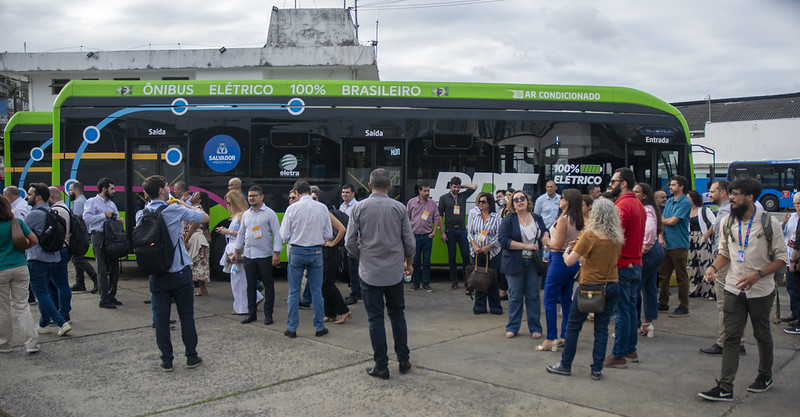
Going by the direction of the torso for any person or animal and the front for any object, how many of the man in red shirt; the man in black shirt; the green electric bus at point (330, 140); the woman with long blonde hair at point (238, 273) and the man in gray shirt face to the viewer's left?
2

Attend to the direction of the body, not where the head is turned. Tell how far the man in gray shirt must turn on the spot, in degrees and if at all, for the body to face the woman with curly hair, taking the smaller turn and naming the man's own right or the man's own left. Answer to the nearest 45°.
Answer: approximately 90° to the man's own right

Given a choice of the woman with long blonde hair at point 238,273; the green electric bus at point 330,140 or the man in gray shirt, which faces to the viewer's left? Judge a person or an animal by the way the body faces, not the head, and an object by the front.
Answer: the woman with long blonde hair

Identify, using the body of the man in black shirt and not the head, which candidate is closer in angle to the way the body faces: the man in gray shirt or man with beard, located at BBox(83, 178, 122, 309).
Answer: the man in gray shirt

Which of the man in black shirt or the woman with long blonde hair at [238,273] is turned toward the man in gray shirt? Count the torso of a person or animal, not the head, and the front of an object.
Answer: the man in black shirt

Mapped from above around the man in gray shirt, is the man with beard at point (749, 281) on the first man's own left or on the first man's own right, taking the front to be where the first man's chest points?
on the first man's own right

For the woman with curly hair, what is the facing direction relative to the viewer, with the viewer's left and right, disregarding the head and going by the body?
facing away from the viewer and to the left of the viewer

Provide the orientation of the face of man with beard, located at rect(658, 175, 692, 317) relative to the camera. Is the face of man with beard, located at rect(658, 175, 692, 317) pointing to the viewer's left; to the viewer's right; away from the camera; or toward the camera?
to the viewer's left

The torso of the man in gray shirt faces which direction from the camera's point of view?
away from the camera

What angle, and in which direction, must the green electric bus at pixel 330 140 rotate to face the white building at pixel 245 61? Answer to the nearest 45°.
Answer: approximately 90° to its left

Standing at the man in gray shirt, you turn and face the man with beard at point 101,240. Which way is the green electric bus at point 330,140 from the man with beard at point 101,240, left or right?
right

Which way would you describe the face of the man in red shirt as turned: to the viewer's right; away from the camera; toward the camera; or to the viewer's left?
to the viewer's left

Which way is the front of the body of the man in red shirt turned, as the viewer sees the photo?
to the viewer's left

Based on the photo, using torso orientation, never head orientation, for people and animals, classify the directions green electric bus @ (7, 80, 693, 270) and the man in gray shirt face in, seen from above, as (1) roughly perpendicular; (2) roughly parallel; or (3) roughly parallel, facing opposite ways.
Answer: roughly perpendicular

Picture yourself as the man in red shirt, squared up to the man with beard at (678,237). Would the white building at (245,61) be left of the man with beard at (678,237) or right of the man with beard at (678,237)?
left

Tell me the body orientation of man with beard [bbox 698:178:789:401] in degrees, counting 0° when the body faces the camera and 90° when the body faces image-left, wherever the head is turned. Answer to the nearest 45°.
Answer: approximately 45°

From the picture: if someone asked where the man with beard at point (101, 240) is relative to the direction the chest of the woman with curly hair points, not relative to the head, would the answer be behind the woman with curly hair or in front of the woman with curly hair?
in front
